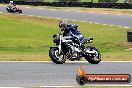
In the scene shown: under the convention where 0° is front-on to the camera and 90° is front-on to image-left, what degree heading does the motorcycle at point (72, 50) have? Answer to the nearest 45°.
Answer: approximately 45°

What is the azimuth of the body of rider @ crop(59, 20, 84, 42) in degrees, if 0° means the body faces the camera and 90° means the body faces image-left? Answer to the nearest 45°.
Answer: approximately 90°
